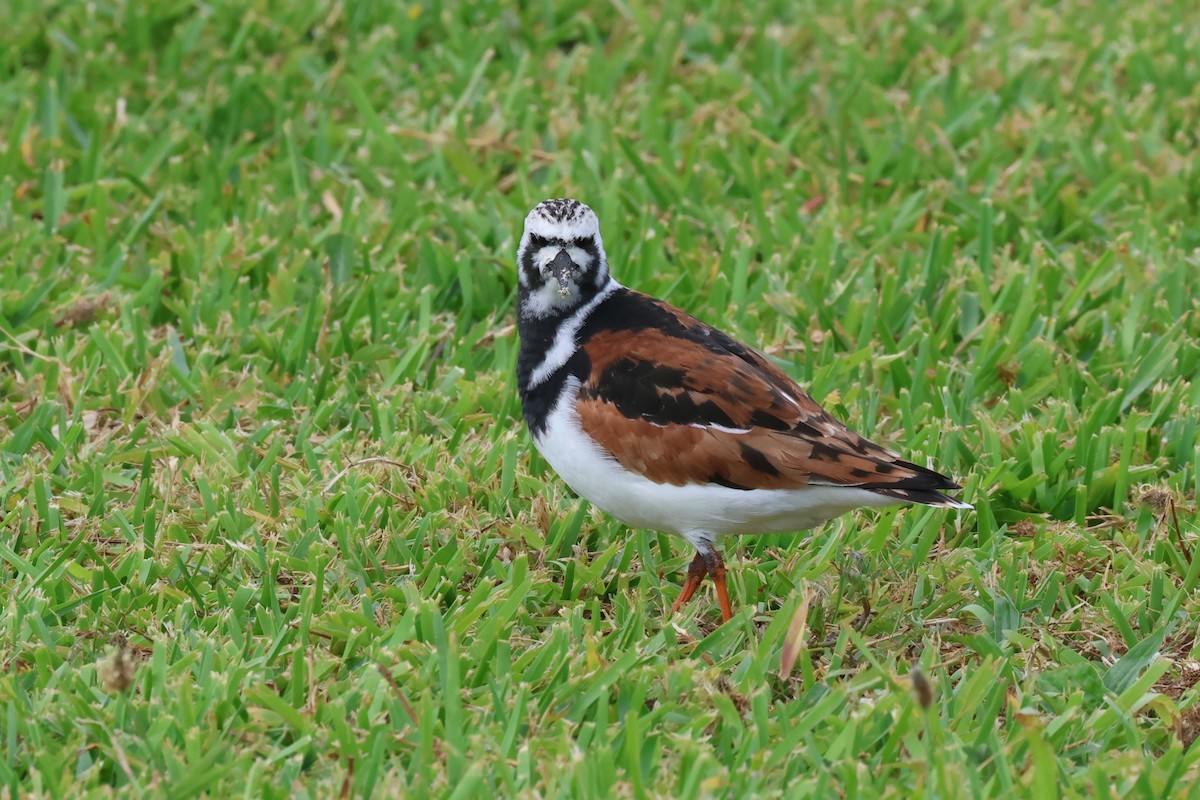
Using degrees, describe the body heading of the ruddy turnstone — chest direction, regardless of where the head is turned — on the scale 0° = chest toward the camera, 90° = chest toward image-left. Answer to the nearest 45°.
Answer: approximately 90°
